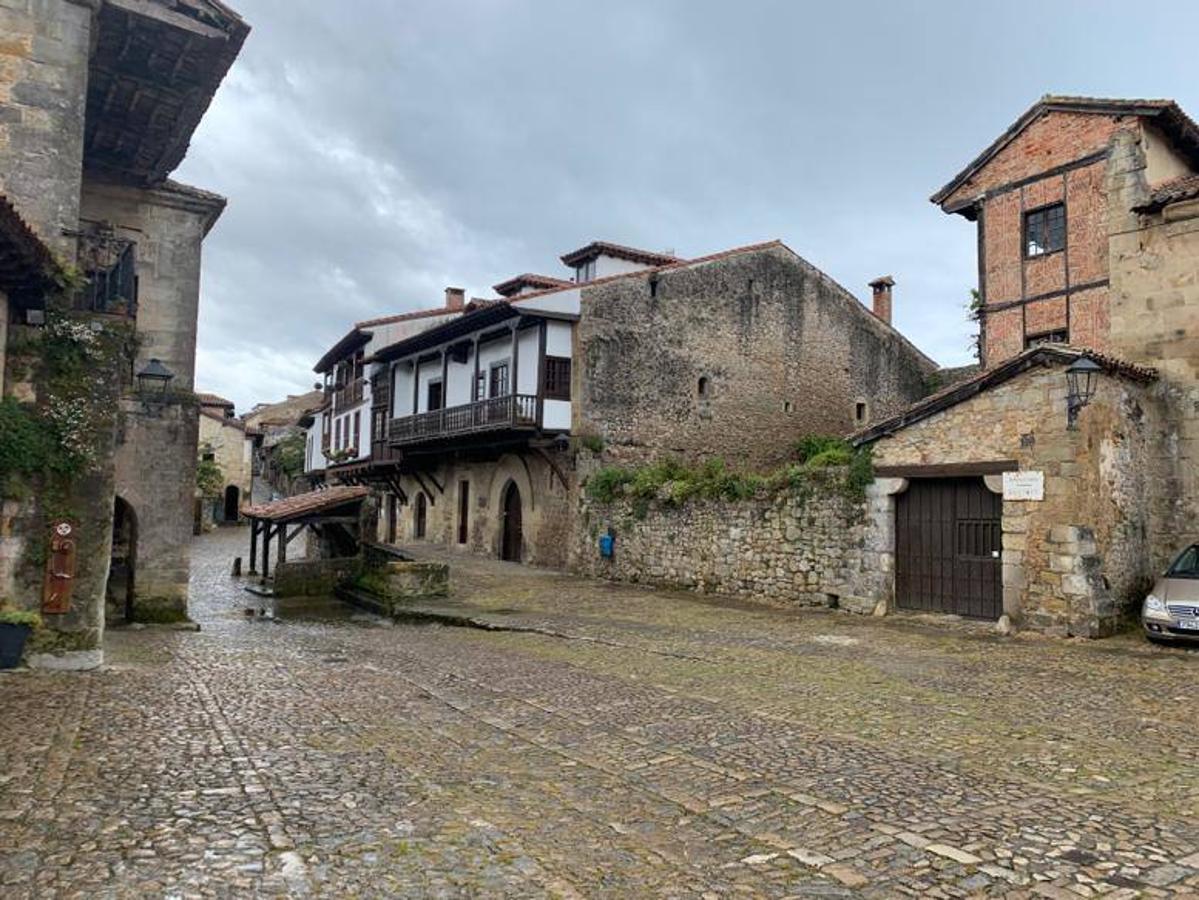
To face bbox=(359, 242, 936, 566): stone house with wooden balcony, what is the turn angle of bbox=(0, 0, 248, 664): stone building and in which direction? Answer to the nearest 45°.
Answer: approximately 90° to its left

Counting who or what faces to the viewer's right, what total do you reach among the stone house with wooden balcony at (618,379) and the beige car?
0

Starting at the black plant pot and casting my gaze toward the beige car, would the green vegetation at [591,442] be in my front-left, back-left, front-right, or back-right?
front-left

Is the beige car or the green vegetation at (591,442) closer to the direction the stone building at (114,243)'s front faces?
the beige car

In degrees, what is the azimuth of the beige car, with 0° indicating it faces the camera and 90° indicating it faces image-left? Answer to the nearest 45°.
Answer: approximately 45°

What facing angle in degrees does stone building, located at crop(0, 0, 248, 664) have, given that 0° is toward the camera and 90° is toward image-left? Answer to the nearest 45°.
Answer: approximately 315°

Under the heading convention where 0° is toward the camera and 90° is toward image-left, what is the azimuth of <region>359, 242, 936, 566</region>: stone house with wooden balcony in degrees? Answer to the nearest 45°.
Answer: approximately 45°

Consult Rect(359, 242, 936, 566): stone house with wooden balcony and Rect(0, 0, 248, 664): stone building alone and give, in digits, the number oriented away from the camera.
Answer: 0

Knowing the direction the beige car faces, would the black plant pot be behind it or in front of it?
in front
